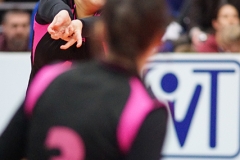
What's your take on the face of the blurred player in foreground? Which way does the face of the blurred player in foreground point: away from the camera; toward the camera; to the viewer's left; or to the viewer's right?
away from the camera

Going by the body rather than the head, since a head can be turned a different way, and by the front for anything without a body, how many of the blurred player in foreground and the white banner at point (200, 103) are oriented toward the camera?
1

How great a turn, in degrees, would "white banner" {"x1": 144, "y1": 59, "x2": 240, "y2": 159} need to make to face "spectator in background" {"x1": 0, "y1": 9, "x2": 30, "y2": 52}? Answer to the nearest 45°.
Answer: approximately 135° to its right

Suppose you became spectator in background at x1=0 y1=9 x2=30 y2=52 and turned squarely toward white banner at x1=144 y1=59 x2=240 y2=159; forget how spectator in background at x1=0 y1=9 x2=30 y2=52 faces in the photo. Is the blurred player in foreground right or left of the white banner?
right

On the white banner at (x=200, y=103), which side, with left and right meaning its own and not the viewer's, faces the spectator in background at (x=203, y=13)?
back

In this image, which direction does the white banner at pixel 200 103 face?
toward the camera

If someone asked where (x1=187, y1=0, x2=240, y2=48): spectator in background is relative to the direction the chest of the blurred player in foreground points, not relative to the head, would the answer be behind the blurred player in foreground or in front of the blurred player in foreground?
in front

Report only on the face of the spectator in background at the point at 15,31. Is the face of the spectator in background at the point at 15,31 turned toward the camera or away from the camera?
toward the camera

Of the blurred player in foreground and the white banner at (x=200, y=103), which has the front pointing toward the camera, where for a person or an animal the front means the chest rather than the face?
the white banner

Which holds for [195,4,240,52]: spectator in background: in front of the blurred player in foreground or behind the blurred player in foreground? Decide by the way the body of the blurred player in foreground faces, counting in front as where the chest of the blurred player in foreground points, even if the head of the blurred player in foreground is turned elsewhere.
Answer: in front

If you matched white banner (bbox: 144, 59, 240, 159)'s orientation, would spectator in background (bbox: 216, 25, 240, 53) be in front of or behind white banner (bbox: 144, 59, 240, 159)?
behind

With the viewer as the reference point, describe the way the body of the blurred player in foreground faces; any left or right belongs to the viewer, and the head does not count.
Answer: facing away from the viewer and to the right of the viewer

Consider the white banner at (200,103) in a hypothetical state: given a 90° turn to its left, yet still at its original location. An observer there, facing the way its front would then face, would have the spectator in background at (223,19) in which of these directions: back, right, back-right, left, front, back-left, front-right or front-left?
left

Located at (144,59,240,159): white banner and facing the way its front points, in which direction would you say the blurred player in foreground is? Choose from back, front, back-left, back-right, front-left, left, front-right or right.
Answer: front
